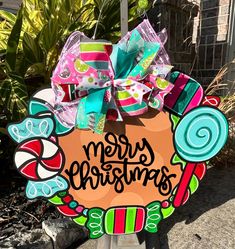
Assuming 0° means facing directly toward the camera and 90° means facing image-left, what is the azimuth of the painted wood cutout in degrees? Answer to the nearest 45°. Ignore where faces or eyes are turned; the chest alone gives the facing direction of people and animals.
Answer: approximately 0°
